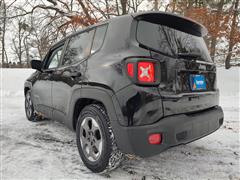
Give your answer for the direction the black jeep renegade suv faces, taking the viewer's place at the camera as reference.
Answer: facing away from the viewer and to the left of the viewer
